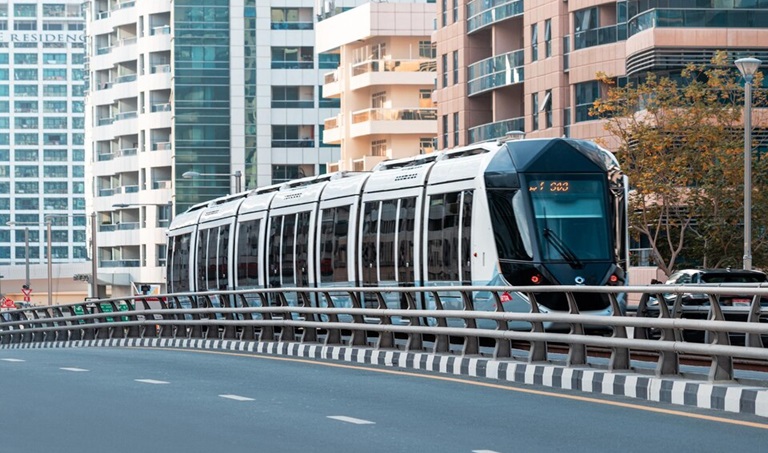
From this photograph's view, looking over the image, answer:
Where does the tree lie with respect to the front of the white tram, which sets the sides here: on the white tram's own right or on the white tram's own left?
on the white tram's own left

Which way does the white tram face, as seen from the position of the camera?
facing the viewer and to the right of the viewer
